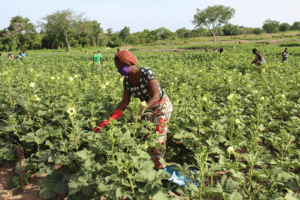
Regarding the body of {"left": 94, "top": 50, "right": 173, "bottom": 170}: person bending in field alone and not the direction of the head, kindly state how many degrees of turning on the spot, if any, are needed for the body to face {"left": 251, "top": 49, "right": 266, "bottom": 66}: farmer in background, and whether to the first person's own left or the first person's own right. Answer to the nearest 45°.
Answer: approximately 180°

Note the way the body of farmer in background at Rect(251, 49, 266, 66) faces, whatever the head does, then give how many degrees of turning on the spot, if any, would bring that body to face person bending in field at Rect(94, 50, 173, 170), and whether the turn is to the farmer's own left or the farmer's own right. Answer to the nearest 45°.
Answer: approximately 90° to the farmer's own left

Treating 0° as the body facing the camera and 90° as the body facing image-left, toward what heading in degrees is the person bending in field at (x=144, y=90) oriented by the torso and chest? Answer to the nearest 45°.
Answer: approximately 45°

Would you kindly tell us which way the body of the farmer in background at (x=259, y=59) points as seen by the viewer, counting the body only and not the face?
to the viewer's left
